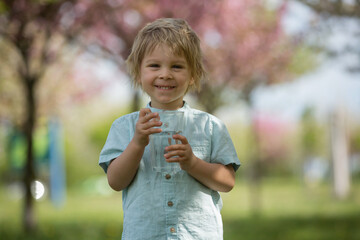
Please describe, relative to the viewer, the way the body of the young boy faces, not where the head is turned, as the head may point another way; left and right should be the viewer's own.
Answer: facing the viewer

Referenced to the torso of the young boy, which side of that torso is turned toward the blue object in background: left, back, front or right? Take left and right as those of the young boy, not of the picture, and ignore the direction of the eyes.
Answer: back

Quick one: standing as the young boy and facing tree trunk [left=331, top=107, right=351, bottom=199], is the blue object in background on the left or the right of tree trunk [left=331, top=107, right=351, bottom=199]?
left

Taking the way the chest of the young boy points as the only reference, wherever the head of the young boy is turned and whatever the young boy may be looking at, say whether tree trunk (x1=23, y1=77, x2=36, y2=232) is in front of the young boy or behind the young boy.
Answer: behind
